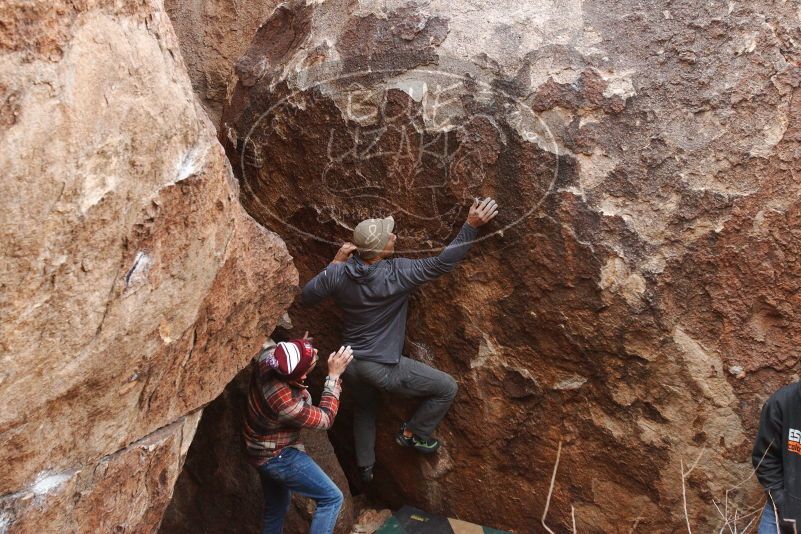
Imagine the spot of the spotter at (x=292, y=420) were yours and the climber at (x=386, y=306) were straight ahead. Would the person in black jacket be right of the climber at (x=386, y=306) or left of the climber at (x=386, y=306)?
right

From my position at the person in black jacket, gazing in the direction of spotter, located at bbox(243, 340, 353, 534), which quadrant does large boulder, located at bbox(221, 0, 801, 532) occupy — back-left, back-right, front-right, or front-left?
front-right

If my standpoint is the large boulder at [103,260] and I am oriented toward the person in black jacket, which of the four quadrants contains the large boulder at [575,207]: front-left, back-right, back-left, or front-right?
front-left

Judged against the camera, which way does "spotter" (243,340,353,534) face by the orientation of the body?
to the viewer's right

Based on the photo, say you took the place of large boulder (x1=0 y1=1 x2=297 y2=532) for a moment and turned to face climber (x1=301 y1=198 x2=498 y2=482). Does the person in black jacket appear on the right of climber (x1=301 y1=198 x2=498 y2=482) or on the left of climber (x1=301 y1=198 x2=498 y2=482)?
right

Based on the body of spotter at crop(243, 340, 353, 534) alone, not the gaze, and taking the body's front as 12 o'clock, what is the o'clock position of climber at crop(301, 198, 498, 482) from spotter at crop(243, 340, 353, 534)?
climber at crop(301, 198, 498, 482) is roughly at 11 o'clock from spotter at crop(243, 340, 353, 534).

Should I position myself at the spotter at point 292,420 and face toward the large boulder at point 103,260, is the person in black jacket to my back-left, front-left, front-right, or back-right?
back-left
